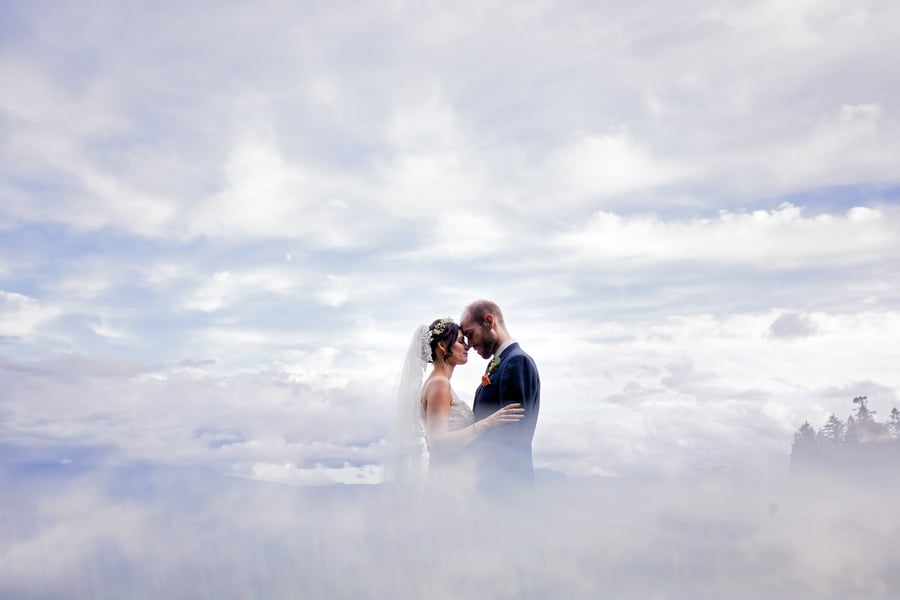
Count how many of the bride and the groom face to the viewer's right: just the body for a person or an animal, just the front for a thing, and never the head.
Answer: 1

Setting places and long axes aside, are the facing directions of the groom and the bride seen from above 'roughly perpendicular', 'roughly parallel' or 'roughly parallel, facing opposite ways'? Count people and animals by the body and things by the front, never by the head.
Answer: roughly parallel, facing opposite ways

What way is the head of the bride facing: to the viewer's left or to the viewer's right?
to the viewer's right

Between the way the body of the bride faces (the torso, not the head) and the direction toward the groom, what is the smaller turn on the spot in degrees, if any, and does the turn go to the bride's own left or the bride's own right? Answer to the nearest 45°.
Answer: approximately 45° to the bride's own right

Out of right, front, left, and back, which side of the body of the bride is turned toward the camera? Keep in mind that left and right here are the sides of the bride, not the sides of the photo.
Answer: right

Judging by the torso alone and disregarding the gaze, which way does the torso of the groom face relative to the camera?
to the viewer's left

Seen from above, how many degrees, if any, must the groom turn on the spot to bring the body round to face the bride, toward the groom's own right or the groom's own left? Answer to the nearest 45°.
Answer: approximately 45° to the groom's own right
